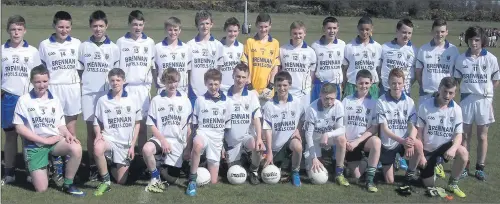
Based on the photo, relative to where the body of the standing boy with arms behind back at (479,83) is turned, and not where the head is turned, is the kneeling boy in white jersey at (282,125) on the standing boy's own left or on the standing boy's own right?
on the standing boy's own right

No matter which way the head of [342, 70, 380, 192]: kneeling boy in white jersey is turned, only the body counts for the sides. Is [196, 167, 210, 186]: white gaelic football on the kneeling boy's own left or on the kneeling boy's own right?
on the kneeling boy's own right

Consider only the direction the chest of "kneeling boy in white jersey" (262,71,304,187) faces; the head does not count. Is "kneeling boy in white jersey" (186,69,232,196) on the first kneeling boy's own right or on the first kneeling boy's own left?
on the first kneeling boy's own right

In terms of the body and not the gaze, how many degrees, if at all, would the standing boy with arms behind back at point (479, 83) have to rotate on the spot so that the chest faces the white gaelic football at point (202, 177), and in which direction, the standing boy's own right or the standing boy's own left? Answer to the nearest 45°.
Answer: approximately 45° to the standing boy's own right

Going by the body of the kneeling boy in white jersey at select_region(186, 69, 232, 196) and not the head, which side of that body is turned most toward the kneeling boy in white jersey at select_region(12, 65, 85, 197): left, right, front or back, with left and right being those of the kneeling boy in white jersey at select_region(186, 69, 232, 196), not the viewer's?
right

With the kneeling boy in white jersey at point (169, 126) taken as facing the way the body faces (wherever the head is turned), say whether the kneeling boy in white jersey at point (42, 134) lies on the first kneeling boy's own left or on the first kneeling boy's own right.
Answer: on the first kneeling boy's own right

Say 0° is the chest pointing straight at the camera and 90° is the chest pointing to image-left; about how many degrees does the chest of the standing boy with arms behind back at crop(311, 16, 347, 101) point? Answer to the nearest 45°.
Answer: approximately 0°
